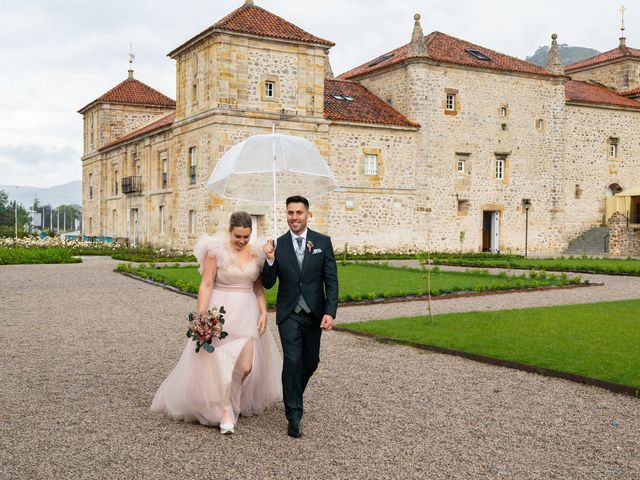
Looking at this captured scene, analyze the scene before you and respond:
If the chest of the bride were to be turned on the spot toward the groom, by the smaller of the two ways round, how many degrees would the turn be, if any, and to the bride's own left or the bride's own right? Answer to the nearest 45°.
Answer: approximately 90° to the bride's own left

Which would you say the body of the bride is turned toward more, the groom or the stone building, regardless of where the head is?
the groom

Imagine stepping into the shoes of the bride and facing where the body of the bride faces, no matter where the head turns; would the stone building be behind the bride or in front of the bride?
behind

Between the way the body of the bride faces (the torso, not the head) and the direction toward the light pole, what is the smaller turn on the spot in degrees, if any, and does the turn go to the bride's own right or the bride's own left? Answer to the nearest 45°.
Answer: approximately 135° to the bride's own left

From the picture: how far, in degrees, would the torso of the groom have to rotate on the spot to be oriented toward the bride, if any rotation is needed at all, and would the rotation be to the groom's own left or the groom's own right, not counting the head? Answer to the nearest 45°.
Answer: approximately 90° to the groom's own right

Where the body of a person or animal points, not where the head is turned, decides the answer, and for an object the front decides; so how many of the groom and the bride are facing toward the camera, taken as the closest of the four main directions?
2

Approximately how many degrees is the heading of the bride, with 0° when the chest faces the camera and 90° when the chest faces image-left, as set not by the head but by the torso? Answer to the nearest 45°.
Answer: approximately 0°

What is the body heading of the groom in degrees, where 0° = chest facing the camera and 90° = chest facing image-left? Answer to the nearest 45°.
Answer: approximately 0°

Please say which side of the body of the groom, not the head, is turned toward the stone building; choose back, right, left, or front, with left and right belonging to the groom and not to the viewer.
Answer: back
